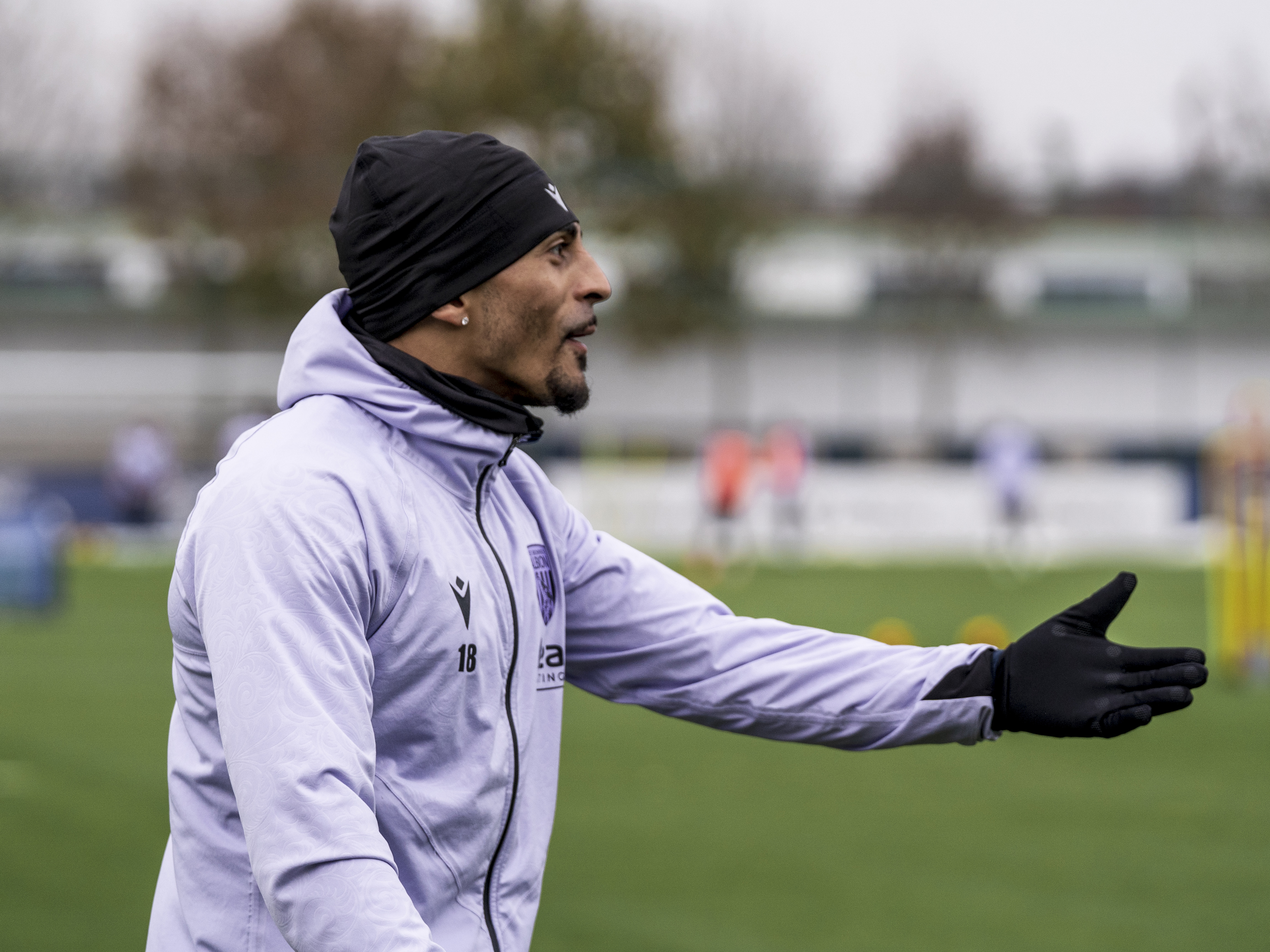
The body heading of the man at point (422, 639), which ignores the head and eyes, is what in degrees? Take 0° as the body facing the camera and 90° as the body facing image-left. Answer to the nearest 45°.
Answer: approximately 315°

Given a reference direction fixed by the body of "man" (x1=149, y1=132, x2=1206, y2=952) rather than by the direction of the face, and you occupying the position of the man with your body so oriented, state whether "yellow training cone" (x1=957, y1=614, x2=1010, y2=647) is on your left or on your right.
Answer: on your left

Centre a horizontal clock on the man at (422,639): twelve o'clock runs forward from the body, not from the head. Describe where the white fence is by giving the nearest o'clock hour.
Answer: The white fence is roughly at 8 o'clock from the man.

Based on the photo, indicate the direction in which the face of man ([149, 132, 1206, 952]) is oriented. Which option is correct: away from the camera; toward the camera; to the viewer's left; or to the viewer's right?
to the viewer's right

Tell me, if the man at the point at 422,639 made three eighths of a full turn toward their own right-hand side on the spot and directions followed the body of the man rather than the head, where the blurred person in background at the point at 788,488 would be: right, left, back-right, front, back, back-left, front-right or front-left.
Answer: right

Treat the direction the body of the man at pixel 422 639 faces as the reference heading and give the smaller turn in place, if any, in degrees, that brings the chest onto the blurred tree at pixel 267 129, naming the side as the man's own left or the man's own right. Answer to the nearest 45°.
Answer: approximately 135° to the man's own left
